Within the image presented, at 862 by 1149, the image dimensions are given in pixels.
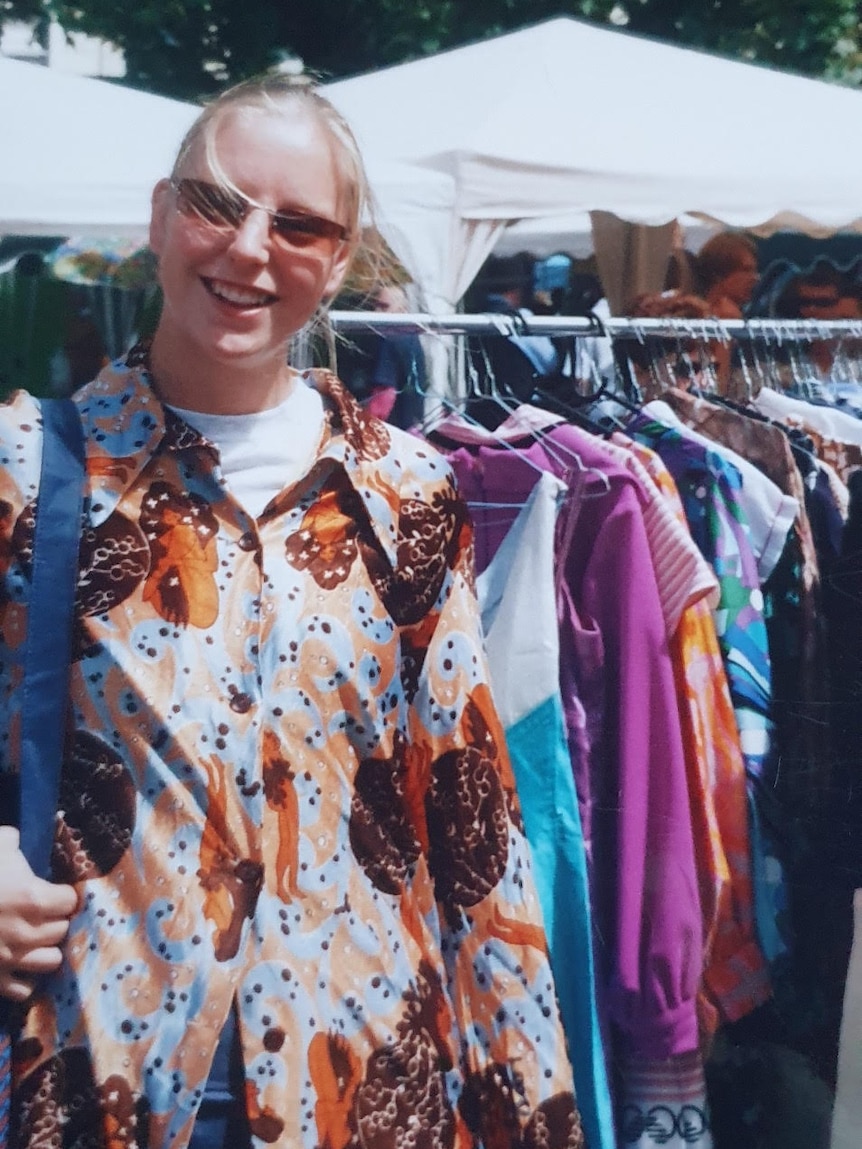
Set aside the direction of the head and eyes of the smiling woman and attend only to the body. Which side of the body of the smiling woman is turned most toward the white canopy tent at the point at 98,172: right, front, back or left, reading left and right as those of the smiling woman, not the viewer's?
back

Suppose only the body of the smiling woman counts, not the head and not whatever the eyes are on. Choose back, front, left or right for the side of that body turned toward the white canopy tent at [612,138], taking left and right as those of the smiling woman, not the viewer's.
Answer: back

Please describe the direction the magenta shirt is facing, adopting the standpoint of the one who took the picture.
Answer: facing the viewer and to the left of the viewer

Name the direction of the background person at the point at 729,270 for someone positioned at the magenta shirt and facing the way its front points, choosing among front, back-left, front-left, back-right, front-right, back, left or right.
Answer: back-right

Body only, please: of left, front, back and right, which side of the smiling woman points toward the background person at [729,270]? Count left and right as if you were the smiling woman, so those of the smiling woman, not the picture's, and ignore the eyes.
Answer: back

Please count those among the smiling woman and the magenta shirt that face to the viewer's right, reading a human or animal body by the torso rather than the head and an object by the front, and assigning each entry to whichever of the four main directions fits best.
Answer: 0

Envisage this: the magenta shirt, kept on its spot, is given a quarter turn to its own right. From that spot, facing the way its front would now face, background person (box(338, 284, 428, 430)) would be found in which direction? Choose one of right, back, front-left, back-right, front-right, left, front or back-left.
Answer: front

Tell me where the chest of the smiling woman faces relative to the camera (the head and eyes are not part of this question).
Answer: toward the camera

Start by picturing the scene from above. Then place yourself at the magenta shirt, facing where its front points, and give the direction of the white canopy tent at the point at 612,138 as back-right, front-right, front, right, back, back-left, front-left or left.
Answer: back-right

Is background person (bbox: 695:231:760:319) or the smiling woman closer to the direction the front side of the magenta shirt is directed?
the smiling woman

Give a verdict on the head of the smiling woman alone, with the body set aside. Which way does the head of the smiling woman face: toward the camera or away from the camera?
toward the camera

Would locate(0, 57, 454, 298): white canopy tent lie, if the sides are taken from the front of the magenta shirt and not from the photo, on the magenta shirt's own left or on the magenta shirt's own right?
on the magenta shirt's own right

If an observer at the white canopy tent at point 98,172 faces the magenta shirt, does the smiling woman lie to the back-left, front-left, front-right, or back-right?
front-right

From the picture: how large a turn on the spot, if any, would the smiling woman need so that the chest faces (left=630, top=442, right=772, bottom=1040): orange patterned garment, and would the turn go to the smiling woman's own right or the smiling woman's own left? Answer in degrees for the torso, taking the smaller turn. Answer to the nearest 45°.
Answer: approximately 135° to the smiling woman's own left

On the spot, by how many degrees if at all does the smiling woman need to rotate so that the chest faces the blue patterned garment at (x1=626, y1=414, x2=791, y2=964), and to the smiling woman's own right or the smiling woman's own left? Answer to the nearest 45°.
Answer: approximately 135° to the smiling woman's own left
